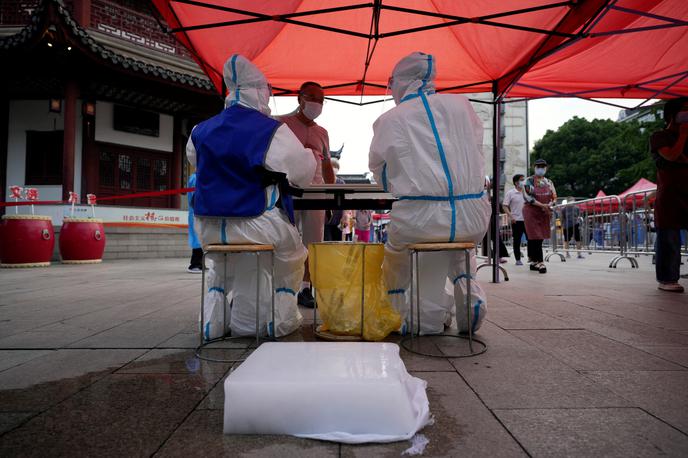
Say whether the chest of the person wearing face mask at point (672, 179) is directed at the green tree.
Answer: no

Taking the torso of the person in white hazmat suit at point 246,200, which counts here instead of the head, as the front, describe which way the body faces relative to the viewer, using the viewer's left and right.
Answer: facing away from the viewer and to the right of the viewer

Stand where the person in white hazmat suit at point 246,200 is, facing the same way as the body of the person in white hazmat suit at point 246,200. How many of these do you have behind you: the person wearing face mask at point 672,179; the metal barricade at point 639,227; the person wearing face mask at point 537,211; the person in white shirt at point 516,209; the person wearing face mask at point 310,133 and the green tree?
0

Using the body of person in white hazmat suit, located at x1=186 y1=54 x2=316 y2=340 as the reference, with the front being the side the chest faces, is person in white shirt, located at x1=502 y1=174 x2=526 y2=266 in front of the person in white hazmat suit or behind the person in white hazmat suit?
in front

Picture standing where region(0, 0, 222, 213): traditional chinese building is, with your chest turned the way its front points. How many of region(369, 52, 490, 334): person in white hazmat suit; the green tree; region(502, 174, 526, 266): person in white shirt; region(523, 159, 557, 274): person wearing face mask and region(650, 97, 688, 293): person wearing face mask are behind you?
0

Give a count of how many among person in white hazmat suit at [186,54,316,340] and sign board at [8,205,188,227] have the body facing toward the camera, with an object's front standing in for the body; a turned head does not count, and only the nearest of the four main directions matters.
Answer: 1

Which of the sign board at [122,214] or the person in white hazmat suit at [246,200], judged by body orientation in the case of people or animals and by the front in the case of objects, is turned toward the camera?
the sign board

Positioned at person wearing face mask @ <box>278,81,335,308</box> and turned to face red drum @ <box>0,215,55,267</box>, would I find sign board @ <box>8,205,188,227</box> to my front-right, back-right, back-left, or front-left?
front-right

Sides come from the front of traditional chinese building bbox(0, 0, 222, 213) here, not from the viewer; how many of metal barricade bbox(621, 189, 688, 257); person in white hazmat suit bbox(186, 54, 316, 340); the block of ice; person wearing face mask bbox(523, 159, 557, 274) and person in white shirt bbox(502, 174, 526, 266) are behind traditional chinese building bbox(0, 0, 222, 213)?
0

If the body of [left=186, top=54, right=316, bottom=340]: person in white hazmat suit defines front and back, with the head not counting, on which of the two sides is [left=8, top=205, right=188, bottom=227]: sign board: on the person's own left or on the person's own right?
on the person's own left

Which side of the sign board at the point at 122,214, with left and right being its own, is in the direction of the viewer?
front

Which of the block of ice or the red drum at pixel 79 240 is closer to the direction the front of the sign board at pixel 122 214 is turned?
the block of ice

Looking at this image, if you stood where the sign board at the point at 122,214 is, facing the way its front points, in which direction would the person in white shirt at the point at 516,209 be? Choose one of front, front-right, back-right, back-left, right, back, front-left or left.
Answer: front-left

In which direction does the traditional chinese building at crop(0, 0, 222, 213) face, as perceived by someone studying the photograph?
facing the viewer and to the right of the viewer

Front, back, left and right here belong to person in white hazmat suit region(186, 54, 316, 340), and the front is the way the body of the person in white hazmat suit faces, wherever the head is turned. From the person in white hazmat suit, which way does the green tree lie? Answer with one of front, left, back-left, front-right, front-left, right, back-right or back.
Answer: front

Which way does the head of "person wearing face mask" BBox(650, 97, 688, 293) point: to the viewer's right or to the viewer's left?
to the viewer's left

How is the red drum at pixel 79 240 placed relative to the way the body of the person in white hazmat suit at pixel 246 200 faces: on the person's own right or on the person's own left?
on the person's own left
